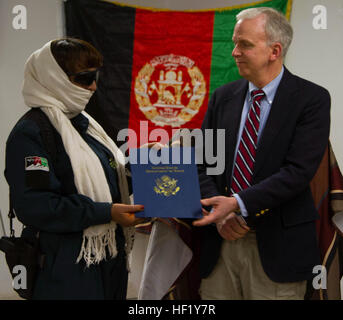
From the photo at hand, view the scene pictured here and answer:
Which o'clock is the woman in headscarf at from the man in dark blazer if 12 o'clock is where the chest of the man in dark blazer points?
The woman in headscarf is roughly at 1 o'clock from the man in dark blazer.

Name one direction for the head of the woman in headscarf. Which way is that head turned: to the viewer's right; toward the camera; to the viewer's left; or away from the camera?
to the viewer's right

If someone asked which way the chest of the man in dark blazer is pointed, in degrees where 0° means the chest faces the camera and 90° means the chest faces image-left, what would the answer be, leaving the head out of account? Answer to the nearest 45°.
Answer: approximately 45°

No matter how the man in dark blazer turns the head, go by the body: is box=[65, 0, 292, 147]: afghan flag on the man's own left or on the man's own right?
on the man's own right

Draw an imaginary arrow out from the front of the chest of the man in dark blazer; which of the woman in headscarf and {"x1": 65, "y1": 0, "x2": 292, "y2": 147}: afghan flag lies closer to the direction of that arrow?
the woman in headscarf
